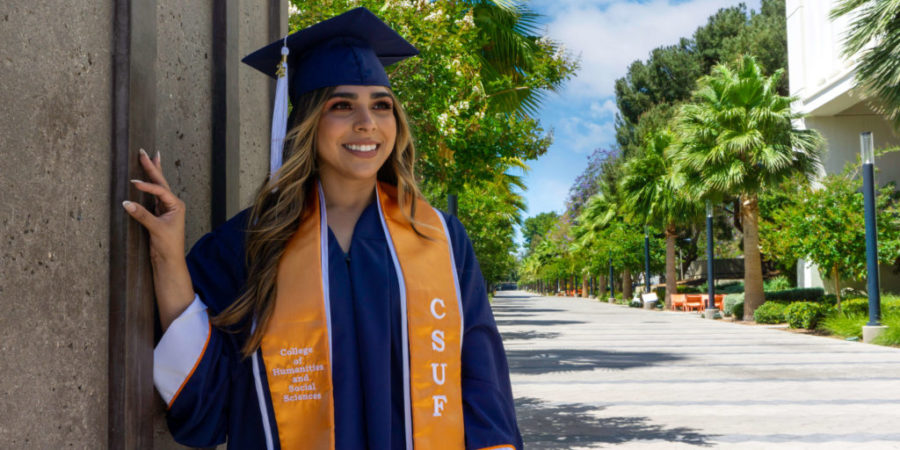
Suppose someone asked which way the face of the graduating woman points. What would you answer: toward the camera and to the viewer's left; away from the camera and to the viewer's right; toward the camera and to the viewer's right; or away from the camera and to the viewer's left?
toward the camera and to the viewer's right

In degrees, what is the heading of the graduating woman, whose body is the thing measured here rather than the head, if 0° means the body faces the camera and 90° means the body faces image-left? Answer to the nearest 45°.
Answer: approximately 0°

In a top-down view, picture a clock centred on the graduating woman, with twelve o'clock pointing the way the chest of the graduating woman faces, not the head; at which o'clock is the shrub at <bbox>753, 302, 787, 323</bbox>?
The shrub is roughly at 7 o'clock from the graduating woman.

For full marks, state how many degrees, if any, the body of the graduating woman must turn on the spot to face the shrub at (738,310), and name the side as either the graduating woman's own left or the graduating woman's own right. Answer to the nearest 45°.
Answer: approximately 135° to the graduating woman's own left

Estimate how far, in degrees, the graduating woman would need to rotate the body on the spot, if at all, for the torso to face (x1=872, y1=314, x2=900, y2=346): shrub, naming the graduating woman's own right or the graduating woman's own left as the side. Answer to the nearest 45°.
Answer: approximately 135° to the graduating woman's own left

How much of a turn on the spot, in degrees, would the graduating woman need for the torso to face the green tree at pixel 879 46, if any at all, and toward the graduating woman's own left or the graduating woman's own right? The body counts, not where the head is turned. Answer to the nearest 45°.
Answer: approximately 135° to the graduating woman's own left

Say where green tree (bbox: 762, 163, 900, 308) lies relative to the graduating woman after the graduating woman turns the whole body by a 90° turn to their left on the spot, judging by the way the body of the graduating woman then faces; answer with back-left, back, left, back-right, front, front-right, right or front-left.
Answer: front-left

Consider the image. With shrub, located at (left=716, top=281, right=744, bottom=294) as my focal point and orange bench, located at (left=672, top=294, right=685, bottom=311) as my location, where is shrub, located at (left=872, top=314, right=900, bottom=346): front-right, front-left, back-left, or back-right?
back-right

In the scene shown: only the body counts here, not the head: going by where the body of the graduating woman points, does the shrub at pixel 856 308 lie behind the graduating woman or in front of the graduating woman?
behind

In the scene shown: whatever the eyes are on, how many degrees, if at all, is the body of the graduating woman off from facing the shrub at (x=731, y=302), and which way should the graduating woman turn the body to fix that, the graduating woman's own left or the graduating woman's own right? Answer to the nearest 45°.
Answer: approximately 135° to the graduating woman's own left

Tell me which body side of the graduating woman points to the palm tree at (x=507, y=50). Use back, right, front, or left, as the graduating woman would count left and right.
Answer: back

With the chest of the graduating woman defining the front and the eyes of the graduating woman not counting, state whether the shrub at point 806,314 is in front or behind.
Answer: behind

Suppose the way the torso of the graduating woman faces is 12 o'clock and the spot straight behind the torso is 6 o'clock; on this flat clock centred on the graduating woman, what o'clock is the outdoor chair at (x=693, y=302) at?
The outdoor chair is roughly at 7 o'clock from the graduating woman.
